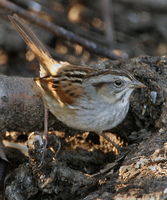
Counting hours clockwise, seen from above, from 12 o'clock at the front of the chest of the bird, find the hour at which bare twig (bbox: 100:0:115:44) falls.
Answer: The bare twig is roughly at 9 o'clock from the bird.

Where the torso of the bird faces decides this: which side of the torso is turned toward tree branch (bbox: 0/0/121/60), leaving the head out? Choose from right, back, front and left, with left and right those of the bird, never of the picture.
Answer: left

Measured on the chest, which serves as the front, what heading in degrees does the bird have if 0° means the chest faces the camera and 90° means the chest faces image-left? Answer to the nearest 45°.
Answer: approximately 270°
